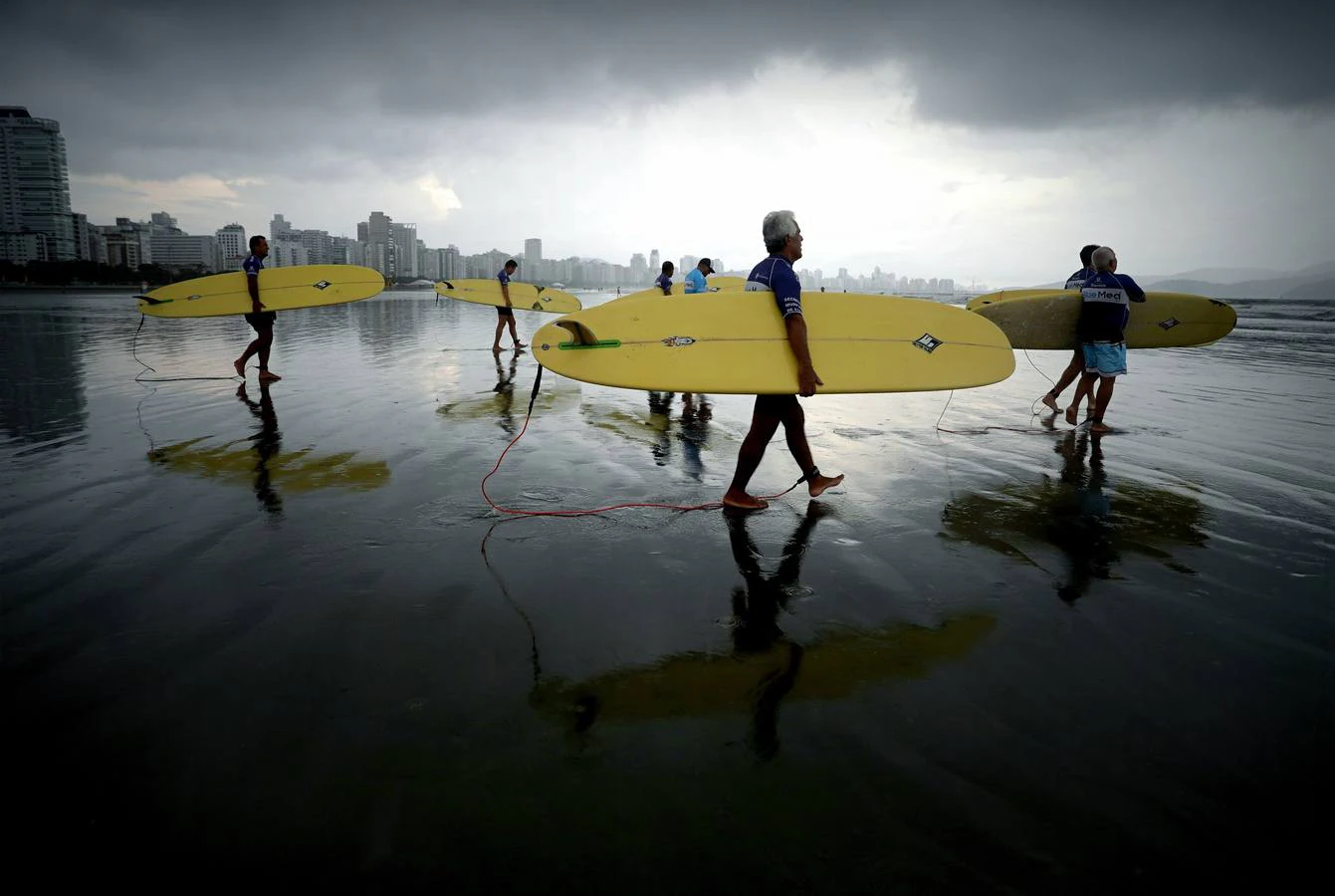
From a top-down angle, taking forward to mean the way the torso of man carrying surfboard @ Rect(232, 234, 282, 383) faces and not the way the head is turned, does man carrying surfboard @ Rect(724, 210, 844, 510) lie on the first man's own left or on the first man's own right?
on the first man's own right

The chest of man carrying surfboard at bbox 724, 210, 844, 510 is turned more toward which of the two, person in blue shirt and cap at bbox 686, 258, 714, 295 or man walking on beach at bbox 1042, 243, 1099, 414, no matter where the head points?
the man walking on beach

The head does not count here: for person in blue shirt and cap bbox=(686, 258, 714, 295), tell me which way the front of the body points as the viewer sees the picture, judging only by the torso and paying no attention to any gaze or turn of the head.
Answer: to the viewer's right

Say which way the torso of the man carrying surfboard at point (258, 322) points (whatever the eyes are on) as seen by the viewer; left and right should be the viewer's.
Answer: facing to the right of the viewer

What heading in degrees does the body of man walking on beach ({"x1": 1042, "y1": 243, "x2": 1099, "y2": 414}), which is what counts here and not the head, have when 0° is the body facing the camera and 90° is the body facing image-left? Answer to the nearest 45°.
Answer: approximately 270°

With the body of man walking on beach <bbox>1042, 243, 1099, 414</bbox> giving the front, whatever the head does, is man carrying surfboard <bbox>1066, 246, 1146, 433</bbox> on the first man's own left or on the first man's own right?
on the first man's own right

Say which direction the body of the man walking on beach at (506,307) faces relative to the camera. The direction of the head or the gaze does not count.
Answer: to the viewer's right

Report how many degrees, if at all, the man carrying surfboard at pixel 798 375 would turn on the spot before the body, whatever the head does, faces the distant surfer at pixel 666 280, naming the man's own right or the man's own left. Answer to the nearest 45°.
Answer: approximately 90° to the man's own left

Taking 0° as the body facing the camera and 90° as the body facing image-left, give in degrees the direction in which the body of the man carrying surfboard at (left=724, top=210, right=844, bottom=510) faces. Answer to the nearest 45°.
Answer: approximately 270°

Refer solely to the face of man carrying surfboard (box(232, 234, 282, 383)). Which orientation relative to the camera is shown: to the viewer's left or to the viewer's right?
to the viewer's right

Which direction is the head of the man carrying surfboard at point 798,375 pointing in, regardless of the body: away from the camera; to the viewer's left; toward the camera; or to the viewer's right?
to the viewer's right
